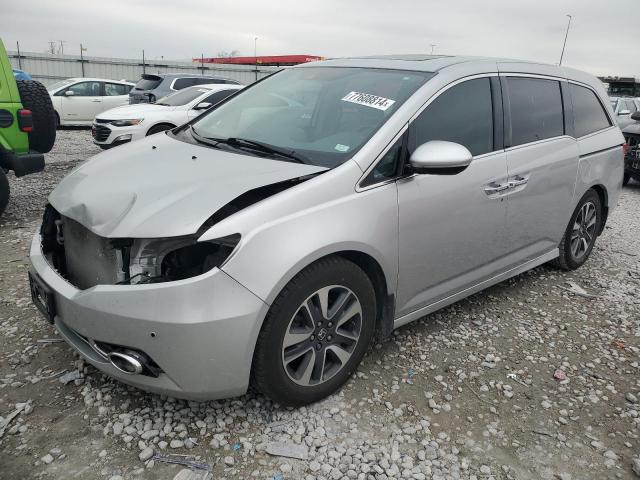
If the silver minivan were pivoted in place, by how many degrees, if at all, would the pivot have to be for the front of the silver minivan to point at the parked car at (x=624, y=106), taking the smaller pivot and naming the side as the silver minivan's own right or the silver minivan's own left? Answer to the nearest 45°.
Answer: approximately 180°

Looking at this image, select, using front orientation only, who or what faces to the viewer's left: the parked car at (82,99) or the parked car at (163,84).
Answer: the parked car at (82,99)

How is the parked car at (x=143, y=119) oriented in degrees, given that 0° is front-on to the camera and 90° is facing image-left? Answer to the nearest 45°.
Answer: approximately 45°

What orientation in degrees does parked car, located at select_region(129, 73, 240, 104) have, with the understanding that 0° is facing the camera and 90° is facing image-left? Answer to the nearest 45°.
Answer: approximately 225°

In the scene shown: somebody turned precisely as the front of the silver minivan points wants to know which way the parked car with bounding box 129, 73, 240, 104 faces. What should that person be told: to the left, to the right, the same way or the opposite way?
the opposite way

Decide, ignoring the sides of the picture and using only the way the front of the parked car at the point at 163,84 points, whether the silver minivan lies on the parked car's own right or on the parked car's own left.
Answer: on the parked car's own right

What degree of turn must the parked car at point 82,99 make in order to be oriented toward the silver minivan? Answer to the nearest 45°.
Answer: approximately 90° to its left

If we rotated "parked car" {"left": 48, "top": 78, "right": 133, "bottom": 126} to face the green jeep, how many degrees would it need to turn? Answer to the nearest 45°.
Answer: approximately 90° to its left

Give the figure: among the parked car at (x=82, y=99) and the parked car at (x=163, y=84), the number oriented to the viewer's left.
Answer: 1

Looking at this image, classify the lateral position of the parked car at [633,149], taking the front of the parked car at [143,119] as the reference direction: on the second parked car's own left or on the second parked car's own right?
on the second parked car's own left

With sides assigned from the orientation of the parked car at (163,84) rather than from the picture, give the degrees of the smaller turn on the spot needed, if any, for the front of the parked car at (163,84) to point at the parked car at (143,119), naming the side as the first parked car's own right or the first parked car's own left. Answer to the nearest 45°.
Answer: approximately 135° to the first parked car's own right

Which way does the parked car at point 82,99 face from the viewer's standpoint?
to the viewer's left
